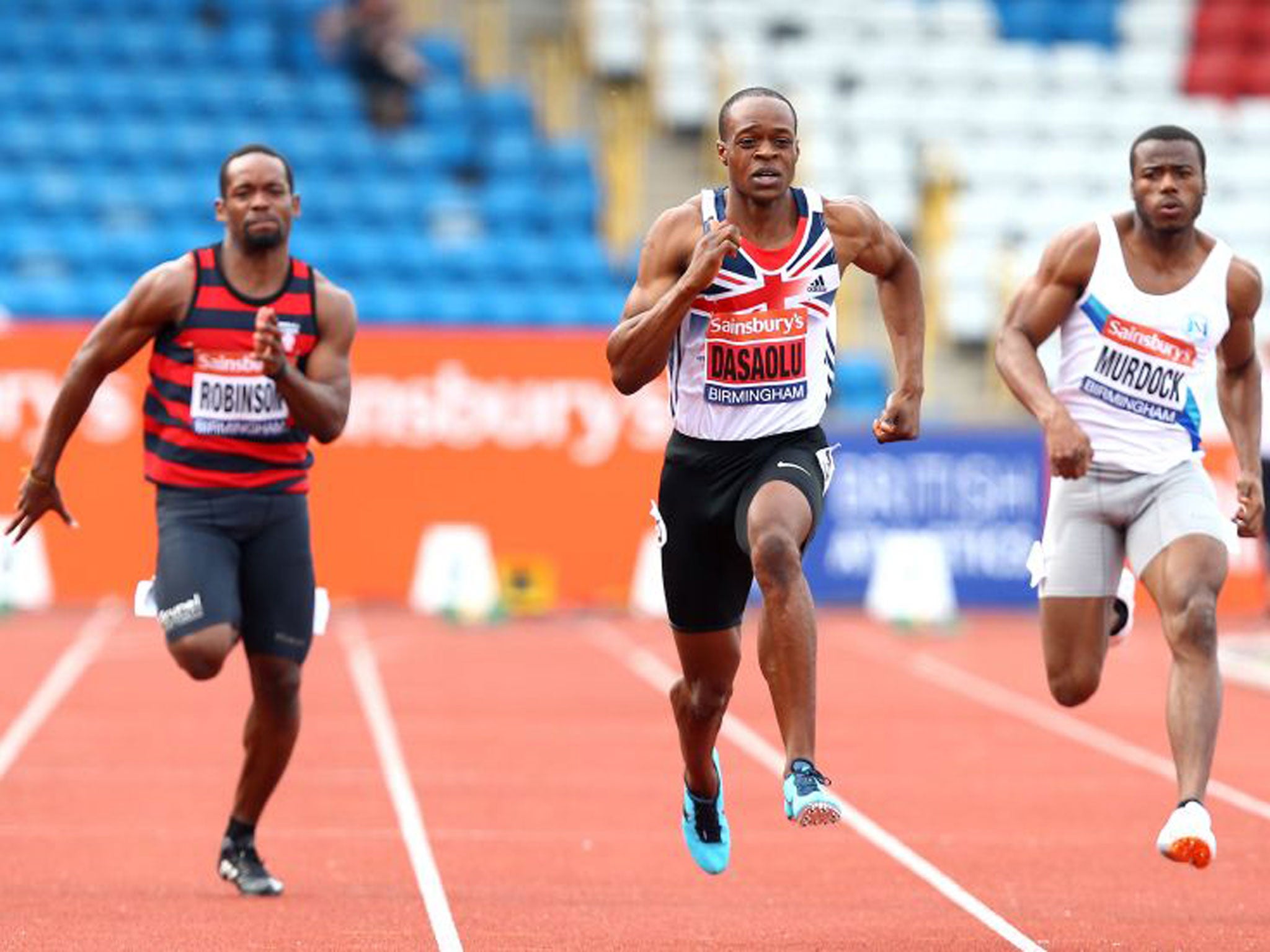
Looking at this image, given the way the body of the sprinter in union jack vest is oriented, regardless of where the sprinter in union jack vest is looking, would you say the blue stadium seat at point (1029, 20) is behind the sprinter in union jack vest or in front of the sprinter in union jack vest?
behind

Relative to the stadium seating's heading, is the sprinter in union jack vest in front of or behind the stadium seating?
in front

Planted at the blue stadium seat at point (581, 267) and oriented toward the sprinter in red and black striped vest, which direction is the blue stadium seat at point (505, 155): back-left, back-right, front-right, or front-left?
back-right

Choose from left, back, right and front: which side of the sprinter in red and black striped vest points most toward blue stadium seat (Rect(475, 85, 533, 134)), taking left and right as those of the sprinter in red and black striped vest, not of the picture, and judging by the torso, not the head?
back

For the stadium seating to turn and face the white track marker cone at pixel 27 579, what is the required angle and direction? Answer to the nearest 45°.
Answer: approximately 45° to its right

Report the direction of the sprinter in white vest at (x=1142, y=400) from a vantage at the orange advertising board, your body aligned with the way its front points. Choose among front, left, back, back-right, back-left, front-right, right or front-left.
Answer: front

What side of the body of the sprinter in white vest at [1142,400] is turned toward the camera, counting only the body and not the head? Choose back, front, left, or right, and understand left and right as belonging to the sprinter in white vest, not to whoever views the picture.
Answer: front

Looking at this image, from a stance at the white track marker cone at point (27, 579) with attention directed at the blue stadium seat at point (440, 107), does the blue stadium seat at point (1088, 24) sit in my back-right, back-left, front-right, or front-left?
front-right

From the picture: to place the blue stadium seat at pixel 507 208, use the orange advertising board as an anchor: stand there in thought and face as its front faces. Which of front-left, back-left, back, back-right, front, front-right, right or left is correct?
back

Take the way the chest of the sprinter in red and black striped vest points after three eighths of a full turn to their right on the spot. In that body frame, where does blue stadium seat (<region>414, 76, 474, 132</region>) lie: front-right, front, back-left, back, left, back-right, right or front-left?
front-right

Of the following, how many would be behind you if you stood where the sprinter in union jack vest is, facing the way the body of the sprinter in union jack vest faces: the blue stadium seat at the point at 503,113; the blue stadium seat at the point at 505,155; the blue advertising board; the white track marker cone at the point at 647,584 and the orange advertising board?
5

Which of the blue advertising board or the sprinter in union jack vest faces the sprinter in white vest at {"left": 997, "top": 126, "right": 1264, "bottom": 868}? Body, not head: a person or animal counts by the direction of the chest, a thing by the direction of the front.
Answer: the blue advertising board

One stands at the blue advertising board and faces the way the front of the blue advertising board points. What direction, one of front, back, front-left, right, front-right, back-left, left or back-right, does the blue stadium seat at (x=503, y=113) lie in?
back-right

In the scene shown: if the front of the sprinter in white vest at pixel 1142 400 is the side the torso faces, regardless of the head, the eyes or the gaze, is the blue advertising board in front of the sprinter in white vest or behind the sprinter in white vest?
behind

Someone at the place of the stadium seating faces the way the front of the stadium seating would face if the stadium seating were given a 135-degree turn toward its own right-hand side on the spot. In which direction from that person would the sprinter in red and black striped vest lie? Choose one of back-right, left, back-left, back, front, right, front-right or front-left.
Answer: back-left

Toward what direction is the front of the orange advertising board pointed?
toward the camera
